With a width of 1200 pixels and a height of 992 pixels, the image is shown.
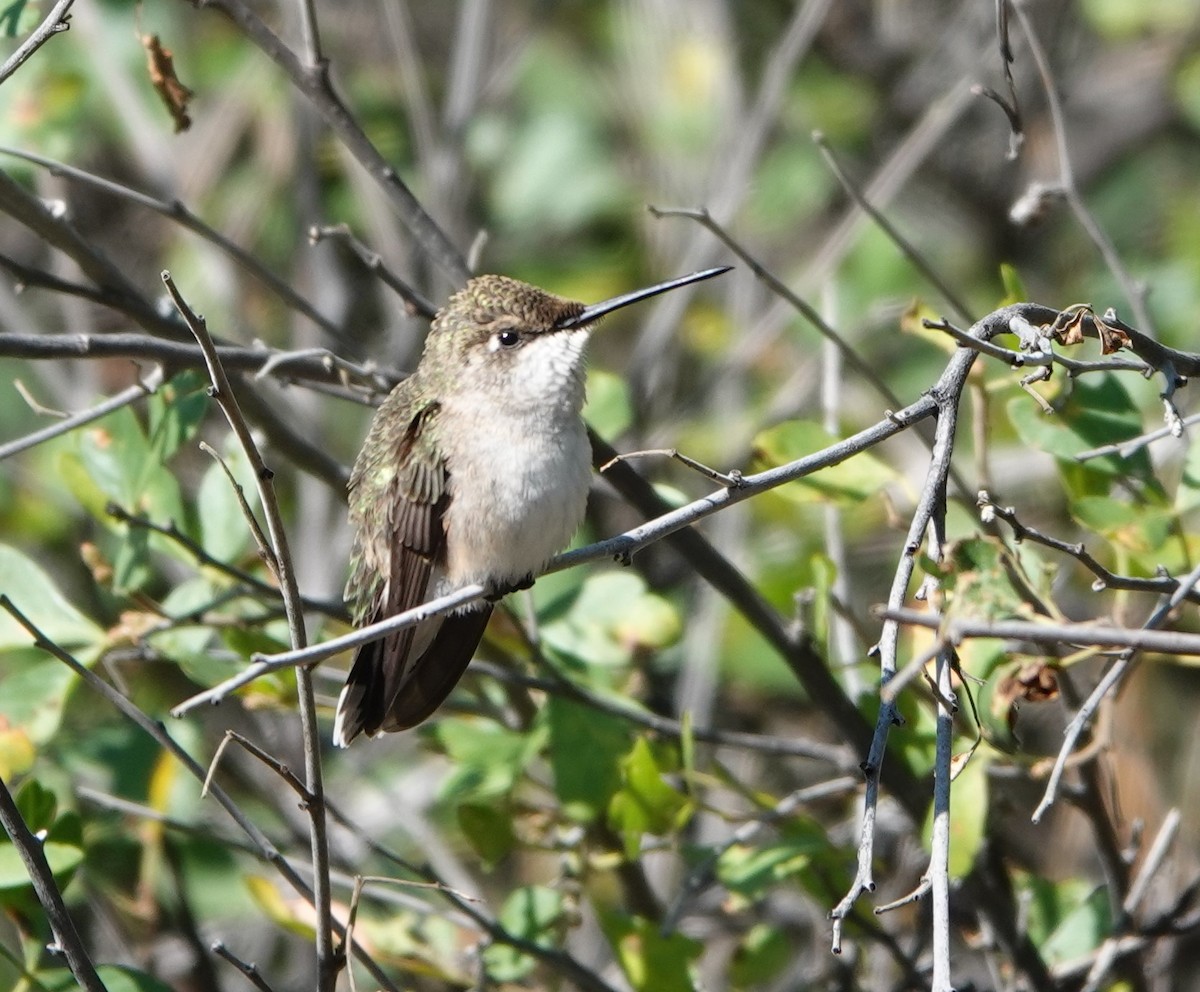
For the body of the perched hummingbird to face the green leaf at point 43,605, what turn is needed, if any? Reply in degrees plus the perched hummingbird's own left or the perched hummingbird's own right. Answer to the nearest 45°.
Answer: approximately 135° to the perched hummingbird's own right

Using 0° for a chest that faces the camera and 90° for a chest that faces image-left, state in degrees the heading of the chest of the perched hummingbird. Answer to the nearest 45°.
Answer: approximately 315°

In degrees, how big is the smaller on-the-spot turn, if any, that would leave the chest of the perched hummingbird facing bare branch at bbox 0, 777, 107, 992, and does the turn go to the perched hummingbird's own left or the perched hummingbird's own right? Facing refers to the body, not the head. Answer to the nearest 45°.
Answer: approximately 90° to the perched hummingbird's own right

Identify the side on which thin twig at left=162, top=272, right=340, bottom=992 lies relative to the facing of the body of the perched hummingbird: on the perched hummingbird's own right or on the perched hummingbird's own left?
on the perched hummingbird's own right

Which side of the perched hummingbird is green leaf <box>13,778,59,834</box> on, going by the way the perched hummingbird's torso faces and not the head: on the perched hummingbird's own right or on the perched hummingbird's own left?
on the perched hummingbird's own right
